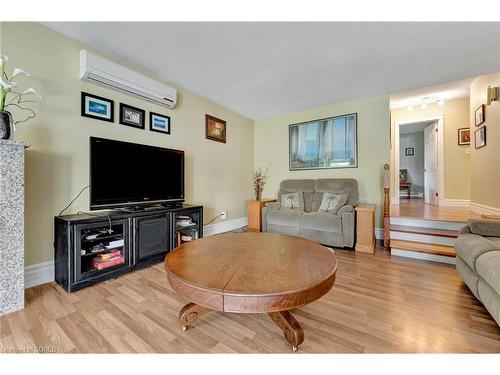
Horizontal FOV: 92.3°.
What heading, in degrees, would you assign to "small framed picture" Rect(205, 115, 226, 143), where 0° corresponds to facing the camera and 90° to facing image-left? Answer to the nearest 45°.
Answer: approximately 315°

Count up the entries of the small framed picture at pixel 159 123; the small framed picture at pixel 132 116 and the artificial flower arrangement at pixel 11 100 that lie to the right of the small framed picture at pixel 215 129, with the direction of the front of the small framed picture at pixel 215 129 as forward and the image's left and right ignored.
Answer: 3

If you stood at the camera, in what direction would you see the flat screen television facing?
facing the viewer and to the right of the viewer

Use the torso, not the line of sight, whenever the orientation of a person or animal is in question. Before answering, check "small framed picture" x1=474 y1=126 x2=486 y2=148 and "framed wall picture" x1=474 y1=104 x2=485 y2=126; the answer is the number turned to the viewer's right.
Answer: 0

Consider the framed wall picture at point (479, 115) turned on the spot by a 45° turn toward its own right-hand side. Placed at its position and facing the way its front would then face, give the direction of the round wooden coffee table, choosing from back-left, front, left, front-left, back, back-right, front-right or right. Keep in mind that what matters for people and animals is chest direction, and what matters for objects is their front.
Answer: left

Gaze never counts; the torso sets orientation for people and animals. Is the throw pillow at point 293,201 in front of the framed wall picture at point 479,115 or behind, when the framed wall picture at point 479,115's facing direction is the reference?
in front

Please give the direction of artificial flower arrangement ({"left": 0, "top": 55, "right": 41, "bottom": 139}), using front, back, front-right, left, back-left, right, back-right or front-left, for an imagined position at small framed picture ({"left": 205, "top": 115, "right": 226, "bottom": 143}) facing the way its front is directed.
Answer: right

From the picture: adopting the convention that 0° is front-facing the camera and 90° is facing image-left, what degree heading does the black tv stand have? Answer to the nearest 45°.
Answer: approximately 315°

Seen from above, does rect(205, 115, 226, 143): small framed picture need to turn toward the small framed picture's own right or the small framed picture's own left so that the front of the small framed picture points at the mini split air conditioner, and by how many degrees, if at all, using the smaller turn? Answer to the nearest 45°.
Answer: approximately 90° to the small framed picture's own right

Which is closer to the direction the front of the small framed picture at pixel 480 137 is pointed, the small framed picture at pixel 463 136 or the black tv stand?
the black tv stand

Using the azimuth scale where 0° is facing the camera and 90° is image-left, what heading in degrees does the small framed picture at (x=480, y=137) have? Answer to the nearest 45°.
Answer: approximately 45°

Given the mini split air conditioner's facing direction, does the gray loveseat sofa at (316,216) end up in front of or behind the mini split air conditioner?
in front

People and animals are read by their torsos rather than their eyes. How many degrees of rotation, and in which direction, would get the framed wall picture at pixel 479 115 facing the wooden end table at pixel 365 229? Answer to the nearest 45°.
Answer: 0° — it already faces it
